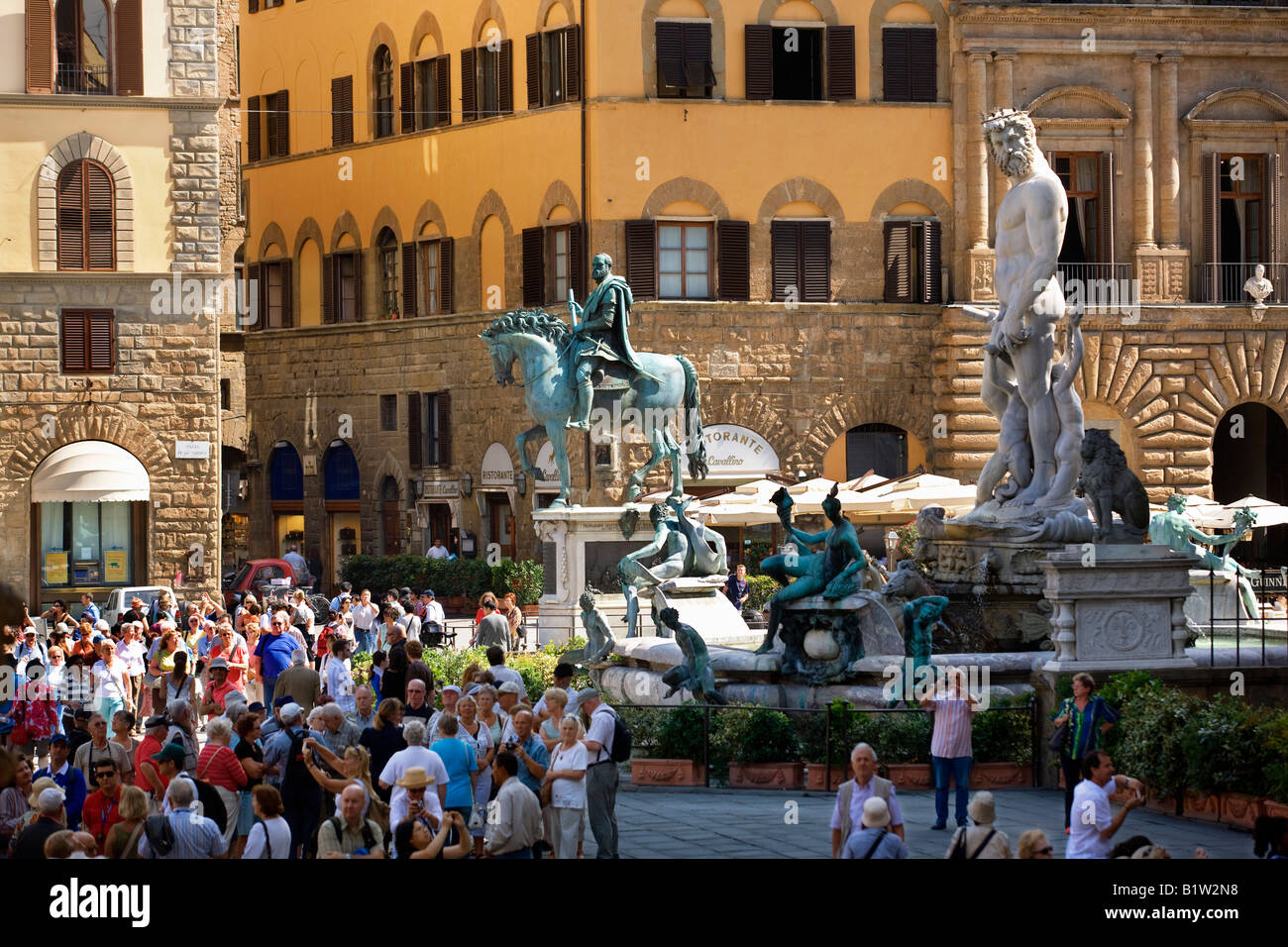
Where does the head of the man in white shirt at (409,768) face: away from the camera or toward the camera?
away from the camera

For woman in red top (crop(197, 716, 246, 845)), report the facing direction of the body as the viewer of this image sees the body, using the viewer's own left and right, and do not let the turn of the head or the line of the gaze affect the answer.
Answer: facing away from the viewer

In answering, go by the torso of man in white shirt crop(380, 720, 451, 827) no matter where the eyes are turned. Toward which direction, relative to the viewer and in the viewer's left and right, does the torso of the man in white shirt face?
facing away from the viewer

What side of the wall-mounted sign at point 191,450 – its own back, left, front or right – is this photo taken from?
front

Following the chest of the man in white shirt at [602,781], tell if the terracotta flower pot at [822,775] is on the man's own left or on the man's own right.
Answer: on the man's own right

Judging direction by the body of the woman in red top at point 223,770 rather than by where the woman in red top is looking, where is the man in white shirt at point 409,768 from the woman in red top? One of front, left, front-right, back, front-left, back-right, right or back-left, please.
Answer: back-right

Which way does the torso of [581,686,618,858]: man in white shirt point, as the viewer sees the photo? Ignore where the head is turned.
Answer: to the viewer's left

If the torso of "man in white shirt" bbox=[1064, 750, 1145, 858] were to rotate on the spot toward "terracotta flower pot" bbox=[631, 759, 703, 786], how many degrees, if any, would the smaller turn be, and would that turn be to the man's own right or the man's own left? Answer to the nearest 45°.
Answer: approximately 135° to the man's own left

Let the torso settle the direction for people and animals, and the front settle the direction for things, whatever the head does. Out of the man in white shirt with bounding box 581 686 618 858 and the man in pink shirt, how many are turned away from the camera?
0

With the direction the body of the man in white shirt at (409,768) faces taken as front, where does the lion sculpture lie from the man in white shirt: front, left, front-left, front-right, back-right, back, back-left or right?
front-right

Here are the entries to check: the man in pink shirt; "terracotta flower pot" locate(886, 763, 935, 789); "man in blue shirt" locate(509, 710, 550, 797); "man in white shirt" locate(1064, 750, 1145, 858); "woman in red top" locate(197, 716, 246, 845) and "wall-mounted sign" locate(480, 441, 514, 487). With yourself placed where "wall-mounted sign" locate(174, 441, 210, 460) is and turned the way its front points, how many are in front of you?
5

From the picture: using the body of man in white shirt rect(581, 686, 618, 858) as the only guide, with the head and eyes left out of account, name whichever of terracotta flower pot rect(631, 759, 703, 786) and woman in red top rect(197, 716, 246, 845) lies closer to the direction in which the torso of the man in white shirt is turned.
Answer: the woman in red top

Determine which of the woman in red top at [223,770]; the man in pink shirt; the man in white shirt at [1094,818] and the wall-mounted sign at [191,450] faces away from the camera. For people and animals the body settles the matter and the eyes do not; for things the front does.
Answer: the woman in red top

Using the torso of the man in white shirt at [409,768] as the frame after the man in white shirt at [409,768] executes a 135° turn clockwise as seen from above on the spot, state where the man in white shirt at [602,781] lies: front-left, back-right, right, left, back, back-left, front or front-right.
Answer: left

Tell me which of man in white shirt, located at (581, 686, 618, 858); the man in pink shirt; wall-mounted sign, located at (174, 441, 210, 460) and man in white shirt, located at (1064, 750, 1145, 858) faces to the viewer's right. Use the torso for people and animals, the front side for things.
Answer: man in white shirt, located at (1064, 750, 1145, 858)
